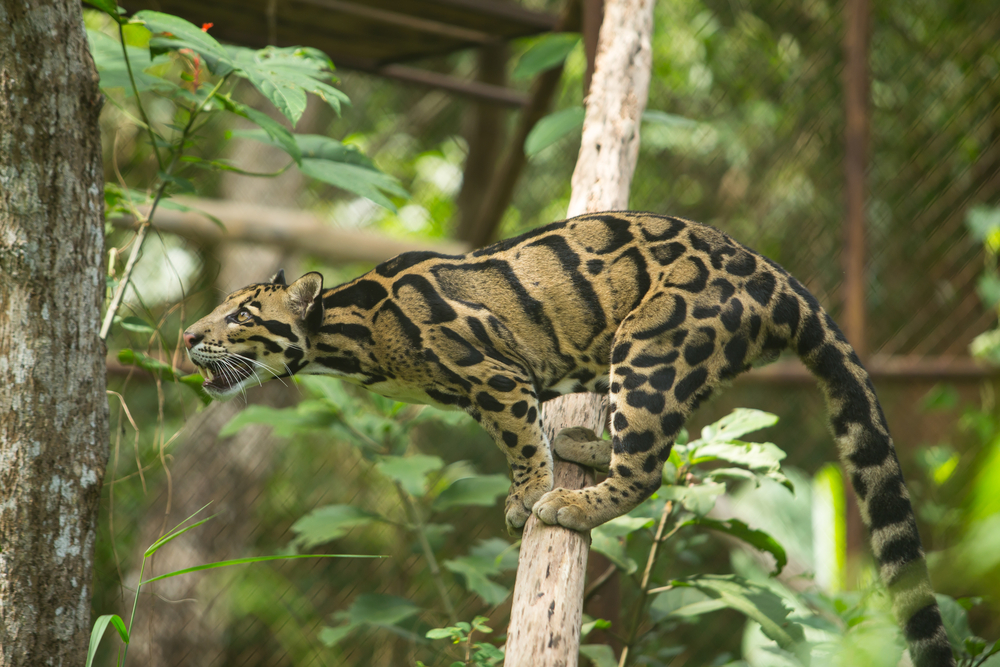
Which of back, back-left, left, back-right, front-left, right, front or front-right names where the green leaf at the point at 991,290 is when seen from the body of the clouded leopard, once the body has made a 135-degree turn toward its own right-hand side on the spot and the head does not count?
front

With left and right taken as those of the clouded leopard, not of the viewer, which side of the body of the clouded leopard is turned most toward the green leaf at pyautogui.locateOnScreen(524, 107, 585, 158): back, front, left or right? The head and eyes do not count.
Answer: right

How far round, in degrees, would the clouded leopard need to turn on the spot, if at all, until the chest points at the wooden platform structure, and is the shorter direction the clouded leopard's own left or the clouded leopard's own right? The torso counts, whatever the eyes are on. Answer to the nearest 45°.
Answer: approximately 45° to the clouded leopard's own right

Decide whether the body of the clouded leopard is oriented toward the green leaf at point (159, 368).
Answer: yes

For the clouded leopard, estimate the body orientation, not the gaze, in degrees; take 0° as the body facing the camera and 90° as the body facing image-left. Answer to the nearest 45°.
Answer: approximately 90°

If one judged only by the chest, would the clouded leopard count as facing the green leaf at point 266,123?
yes

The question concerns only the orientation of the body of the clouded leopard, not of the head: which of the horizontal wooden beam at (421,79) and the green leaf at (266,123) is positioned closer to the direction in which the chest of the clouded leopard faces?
the green leaf

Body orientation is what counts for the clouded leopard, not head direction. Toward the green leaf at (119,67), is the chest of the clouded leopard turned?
yes

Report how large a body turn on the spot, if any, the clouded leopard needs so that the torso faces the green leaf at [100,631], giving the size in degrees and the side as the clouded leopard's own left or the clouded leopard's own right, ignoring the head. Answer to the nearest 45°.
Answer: approximately 45° to the clouded leopard's own left
